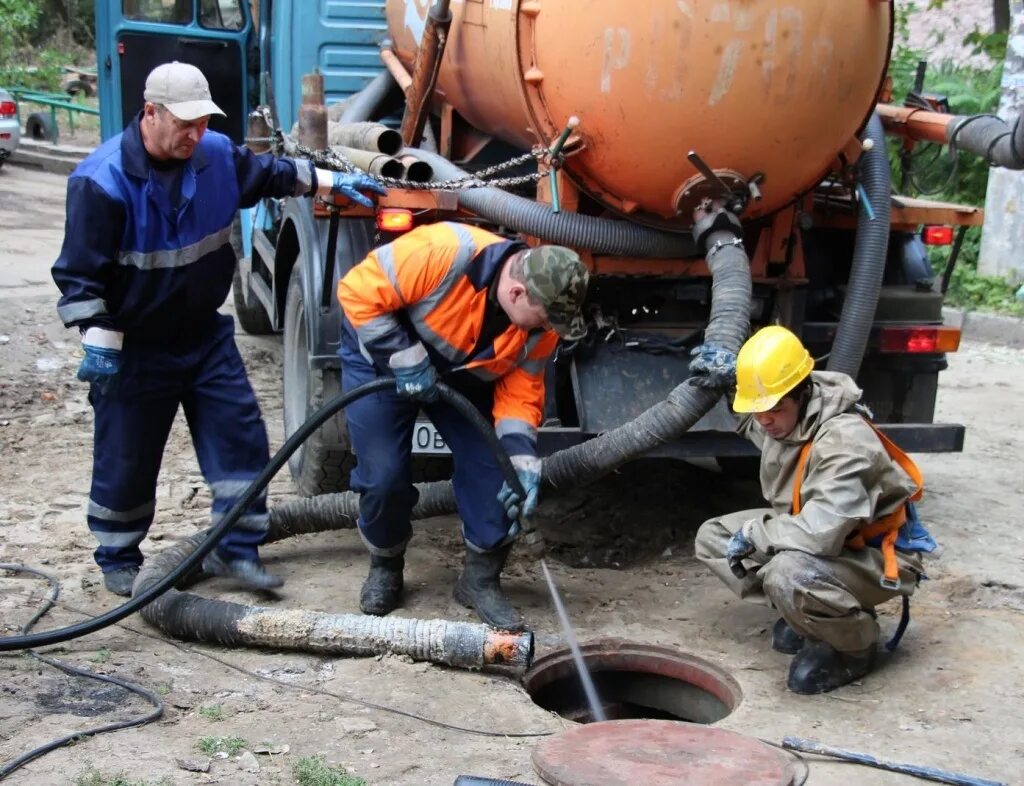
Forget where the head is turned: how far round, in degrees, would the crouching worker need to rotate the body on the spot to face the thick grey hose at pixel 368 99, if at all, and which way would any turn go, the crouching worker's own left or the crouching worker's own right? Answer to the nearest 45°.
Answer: approximately 90° to the crouching worker's own right

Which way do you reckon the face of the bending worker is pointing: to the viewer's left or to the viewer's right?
to the viewer's right

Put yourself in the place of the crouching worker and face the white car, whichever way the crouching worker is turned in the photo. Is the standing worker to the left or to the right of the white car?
left

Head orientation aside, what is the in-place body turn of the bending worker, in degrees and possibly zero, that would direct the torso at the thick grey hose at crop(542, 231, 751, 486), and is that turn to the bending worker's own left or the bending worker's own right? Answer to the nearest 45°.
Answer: approximately 45° to the bending worker's own left

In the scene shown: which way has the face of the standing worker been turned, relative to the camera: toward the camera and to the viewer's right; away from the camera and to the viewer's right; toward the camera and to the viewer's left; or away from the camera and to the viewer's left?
toward the camera and to the viewer's right

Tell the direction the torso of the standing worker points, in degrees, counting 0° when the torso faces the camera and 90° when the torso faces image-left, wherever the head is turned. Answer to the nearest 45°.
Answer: approximately 315°

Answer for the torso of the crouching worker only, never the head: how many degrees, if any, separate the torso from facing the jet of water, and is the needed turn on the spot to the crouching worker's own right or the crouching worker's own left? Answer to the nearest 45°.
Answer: approximately 45° to the crouching worker's own right

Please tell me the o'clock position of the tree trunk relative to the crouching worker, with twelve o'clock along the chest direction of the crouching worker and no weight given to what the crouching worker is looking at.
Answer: The tree trunk is roughly at 5 o'clock from the crouching worker.
